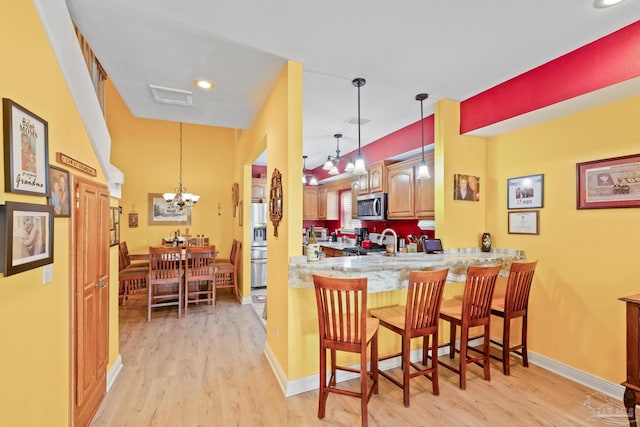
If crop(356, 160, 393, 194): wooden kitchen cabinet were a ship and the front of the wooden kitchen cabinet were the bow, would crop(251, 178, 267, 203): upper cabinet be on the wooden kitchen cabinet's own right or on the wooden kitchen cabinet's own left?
on the wooden kitchen cabinet's own right

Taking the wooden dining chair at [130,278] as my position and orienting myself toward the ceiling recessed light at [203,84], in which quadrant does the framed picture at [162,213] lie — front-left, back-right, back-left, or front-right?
back-left

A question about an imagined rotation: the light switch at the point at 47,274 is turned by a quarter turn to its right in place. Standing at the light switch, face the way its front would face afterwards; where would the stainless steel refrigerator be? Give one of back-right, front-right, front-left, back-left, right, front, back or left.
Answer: back

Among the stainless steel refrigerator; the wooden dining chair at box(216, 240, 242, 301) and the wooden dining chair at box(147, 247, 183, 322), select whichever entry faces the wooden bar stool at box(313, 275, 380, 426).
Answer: the stainless steel refrigerator

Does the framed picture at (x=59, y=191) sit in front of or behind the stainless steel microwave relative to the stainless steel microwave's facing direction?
in front

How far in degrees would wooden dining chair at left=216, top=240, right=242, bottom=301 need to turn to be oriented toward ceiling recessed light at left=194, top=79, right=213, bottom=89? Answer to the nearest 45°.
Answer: approximately 90° to its left

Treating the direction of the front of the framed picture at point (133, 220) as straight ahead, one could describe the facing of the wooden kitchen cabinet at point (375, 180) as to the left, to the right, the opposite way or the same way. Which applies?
to the right

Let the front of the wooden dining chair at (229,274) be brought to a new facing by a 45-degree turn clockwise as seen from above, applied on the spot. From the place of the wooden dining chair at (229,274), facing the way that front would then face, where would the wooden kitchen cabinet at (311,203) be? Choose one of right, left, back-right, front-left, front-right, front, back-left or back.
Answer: right

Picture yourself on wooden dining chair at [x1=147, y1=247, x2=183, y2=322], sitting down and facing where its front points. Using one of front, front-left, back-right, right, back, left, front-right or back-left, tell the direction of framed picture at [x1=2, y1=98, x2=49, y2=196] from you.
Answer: back

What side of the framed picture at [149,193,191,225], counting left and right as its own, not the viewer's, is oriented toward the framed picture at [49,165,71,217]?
front

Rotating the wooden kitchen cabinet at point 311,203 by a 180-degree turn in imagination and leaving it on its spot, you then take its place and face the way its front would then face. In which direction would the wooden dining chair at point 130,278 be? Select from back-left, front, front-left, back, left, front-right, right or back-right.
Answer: back-left

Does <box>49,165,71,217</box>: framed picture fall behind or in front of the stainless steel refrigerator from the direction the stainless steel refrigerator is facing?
in front

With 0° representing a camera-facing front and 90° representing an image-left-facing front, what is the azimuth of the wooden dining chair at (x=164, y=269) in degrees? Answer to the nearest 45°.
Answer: approximately 180°

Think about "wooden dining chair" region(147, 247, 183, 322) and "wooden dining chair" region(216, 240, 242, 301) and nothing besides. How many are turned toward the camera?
0
